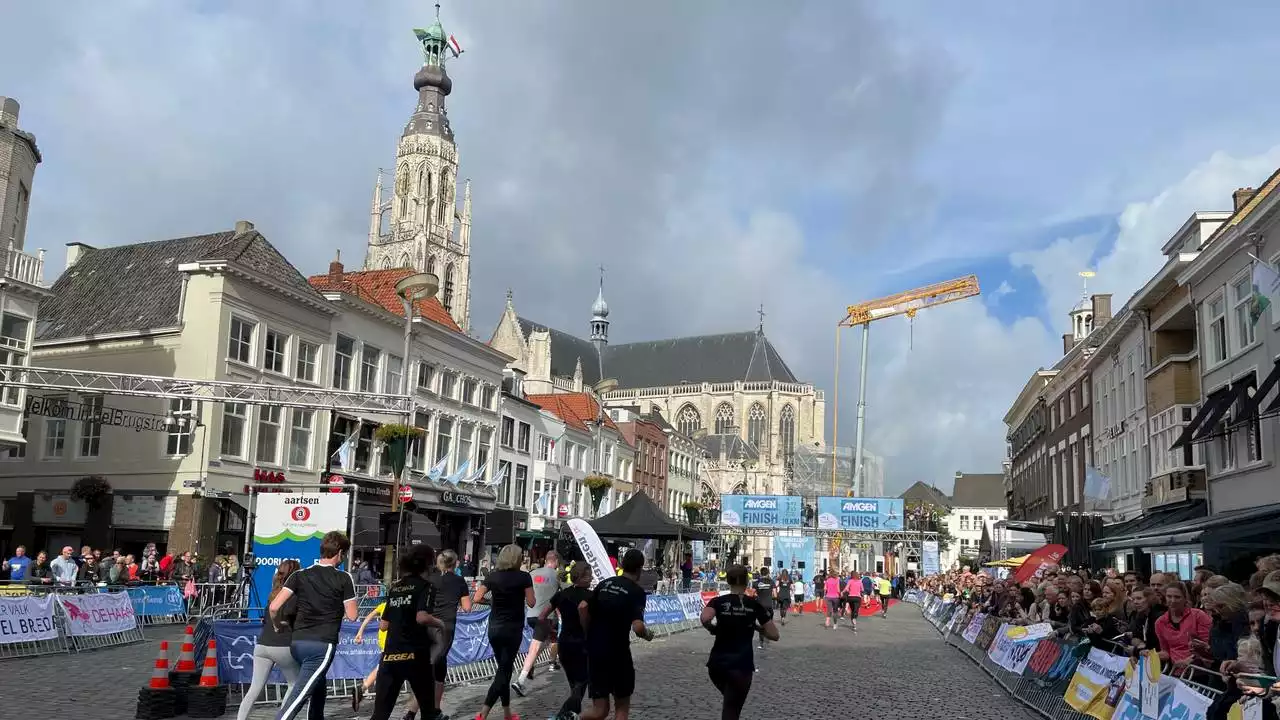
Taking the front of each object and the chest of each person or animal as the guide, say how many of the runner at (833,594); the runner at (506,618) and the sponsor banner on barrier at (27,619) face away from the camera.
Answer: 2

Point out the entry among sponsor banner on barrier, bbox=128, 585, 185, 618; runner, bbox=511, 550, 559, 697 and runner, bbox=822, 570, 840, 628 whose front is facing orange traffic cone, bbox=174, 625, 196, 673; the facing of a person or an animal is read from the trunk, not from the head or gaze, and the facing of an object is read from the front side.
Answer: the sponsor banner on barrier

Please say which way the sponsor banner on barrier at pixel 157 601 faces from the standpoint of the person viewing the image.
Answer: facing the viewer

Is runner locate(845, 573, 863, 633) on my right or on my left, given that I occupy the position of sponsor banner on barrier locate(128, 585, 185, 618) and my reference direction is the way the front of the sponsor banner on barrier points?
on my left

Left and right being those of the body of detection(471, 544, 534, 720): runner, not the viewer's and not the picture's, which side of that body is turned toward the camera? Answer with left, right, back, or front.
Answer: back

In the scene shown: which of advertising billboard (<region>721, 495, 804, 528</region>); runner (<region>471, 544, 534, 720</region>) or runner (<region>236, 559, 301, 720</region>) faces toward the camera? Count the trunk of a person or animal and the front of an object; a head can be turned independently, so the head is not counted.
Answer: the advertising billboard

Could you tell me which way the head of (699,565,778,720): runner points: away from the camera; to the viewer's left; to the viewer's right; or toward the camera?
away from the camera

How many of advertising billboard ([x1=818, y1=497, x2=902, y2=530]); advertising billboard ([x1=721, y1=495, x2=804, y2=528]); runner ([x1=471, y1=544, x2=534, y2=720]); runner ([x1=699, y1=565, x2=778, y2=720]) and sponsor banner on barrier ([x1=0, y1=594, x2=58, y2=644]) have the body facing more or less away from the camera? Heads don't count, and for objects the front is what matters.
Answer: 2

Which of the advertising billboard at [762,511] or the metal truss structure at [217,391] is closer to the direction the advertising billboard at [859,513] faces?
the metal truss structure

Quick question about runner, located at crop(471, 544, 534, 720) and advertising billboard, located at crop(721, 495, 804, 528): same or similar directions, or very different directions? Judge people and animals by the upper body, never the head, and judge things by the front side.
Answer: very different directions

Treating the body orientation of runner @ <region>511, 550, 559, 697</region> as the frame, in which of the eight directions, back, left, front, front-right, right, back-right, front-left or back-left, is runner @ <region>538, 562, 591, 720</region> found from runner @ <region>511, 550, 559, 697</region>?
back-right

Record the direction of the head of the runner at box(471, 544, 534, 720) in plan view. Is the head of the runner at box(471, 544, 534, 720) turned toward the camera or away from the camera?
away from the camera

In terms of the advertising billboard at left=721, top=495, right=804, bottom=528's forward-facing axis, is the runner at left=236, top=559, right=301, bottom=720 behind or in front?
in front

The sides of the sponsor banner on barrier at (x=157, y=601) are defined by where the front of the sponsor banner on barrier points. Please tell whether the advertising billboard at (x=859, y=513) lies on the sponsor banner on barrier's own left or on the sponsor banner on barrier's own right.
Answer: on the sponsor banner on barrier's own left

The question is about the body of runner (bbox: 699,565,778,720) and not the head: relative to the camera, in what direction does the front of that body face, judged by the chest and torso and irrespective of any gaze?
away from the camera

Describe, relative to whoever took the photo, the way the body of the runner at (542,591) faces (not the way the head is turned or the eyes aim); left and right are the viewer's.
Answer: facing away from the viewer and to the right of the viewer

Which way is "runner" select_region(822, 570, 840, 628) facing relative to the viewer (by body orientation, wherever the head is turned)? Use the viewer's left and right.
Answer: facing away from the viewer

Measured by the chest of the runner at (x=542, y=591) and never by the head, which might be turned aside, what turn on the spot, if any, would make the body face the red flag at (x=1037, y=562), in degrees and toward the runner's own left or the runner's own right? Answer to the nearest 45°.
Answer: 0° — they already face it
